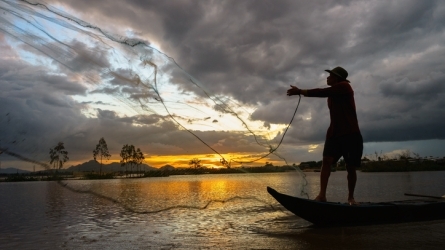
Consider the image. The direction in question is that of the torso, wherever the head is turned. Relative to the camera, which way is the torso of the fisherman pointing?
to the viewer's left

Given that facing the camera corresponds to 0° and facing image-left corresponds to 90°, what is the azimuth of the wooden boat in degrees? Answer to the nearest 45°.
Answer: approximately 90°
